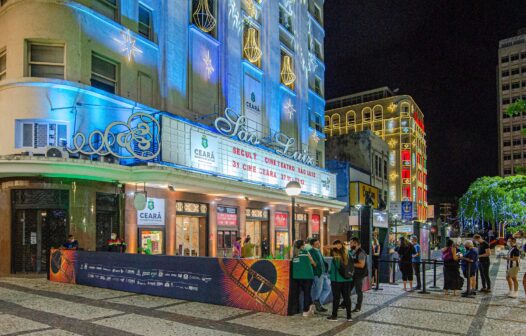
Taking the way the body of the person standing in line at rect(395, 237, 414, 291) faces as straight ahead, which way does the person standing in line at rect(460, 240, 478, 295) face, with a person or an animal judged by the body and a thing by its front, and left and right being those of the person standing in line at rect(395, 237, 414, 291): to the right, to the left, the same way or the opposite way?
to the left

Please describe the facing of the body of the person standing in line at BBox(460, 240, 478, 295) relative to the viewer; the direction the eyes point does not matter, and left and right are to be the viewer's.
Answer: facing to the left of the viewer

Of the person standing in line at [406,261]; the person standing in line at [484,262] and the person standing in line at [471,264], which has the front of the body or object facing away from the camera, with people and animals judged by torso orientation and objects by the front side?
the person standing in line at [406,261]

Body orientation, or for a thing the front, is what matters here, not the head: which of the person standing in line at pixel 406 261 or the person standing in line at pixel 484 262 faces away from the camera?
the person standing in line at pixel 406 261

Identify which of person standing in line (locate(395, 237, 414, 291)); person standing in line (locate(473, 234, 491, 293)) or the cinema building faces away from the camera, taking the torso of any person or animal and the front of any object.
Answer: person standing in line (locate(395, 237, 414, 291))

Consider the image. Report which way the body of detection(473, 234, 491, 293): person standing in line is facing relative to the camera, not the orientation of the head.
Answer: to the viewer's left

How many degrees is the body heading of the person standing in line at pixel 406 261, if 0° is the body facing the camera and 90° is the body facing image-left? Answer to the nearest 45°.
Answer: approximately 180°
